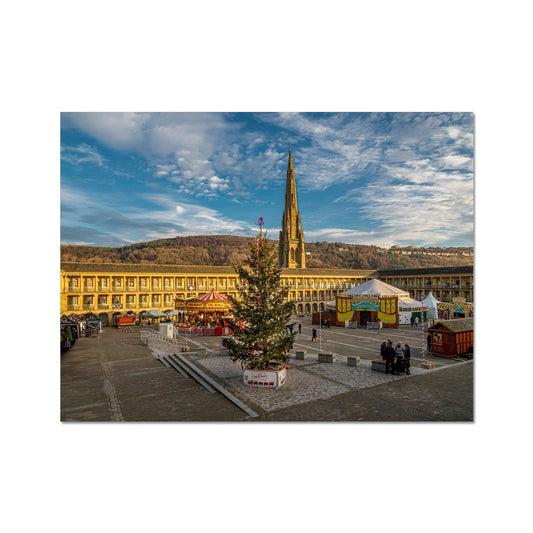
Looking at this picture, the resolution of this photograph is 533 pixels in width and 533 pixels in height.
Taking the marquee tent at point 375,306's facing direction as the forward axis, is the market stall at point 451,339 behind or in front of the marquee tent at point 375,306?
in front

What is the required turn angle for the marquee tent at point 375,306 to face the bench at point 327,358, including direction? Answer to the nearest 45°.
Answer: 0° — it already faces it

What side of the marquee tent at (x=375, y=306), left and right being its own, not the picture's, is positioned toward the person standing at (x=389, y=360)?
front

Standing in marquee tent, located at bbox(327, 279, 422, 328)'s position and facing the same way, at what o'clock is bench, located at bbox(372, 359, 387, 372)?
The bench is roughly at 12 o'clock from the marquee tent.

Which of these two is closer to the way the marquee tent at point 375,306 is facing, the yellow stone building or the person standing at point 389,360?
the person standing

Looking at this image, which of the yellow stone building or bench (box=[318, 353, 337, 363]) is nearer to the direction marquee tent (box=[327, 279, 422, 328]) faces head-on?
the bench

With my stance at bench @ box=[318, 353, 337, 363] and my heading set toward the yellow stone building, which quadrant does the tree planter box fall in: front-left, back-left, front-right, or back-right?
back-left

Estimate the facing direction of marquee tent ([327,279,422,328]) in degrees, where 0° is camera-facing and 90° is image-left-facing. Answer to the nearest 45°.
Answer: approximately 0°

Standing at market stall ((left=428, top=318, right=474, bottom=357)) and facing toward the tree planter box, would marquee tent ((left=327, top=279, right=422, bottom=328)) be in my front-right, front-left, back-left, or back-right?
back-right

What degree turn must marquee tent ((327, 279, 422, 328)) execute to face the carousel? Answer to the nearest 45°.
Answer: approximately 45° to its right

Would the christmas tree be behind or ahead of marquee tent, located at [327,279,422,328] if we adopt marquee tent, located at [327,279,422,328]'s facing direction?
ahead

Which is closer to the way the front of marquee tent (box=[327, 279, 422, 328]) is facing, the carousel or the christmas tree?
the christmas tree

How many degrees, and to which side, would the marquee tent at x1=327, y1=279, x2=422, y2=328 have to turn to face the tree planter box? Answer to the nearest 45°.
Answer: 0° — it already faces it
